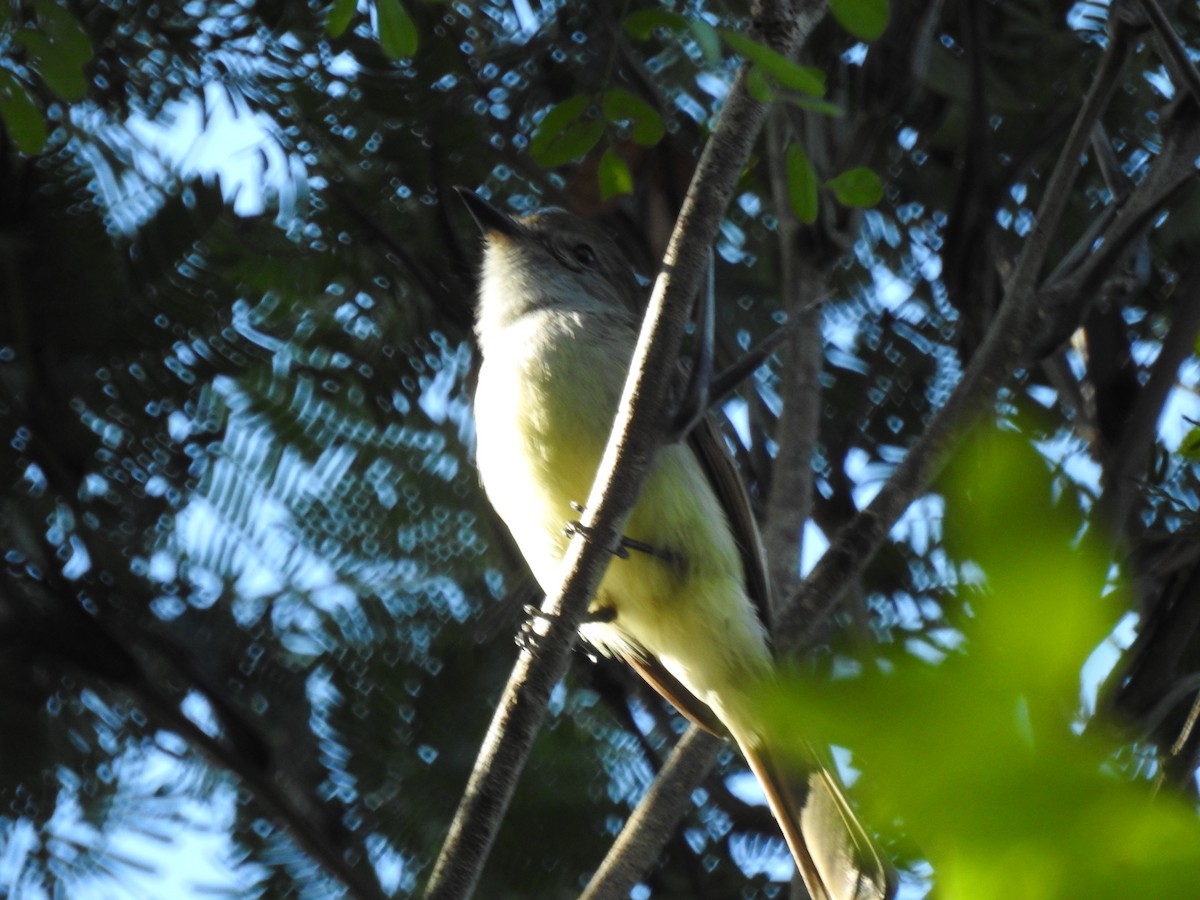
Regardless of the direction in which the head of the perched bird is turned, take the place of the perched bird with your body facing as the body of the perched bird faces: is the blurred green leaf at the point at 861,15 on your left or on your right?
on your left

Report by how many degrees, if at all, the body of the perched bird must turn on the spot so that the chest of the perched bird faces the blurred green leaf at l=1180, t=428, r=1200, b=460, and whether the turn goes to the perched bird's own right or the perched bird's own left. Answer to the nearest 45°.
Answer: approximately 90° to the perched bird's own left

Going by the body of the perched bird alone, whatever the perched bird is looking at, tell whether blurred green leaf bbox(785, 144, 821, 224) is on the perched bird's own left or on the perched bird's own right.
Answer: on the perched bird's own left

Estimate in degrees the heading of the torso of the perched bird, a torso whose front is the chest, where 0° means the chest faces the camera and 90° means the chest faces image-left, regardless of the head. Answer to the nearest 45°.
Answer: approximately 45°

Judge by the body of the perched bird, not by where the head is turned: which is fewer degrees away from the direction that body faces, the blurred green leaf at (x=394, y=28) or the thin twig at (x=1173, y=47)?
the blurred green leaf

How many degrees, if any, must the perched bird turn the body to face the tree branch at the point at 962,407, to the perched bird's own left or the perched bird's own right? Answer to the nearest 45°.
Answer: approximately 90° to the perched bird's own left

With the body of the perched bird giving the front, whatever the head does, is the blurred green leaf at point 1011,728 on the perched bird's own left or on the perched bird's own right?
on the perched bird's own left
